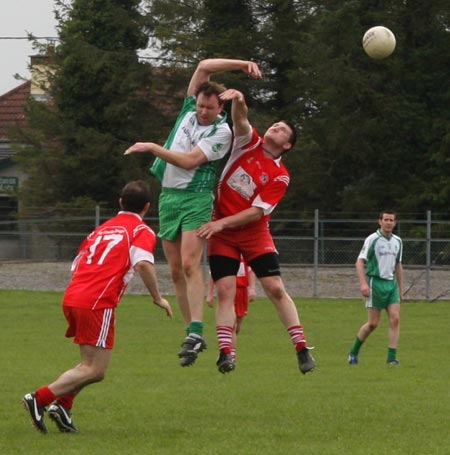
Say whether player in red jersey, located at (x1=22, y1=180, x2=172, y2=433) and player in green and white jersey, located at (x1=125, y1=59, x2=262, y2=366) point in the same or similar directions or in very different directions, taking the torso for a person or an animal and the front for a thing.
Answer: very different directions

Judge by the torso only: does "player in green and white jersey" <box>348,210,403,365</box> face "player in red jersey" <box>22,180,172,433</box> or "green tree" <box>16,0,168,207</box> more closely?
the player in red jersey

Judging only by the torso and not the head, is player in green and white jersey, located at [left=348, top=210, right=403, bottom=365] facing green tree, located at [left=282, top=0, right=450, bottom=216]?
no

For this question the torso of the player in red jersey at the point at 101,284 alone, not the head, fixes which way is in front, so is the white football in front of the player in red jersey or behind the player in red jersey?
in front

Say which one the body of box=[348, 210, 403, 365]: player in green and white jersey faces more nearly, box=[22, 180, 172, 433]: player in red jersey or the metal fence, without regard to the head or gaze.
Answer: the player in red jersey

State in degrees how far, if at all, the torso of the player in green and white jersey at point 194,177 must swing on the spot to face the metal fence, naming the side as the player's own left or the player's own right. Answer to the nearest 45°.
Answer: approximately 135° to the player's own right

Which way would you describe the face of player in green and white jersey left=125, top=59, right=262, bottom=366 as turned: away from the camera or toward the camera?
toward the camera

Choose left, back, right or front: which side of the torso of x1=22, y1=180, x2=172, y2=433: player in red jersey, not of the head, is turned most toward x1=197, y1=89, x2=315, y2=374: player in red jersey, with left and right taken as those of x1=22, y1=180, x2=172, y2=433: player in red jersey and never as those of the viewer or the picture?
front

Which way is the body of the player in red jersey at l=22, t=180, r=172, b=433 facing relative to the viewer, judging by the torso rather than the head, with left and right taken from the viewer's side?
facing away from the viewer and to the right of the viewer

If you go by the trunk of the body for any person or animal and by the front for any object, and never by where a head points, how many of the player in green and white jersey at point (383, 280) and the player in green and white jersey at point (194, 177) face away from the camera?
0

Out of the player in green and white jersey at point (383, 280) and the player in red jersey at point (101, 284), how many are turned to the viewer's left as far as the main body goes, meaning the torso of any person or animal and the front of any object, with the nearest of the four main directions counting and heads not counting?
0

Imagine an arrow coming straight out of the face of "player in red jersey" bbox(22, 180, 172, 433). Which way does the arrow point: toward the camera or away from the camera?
away from the camera
